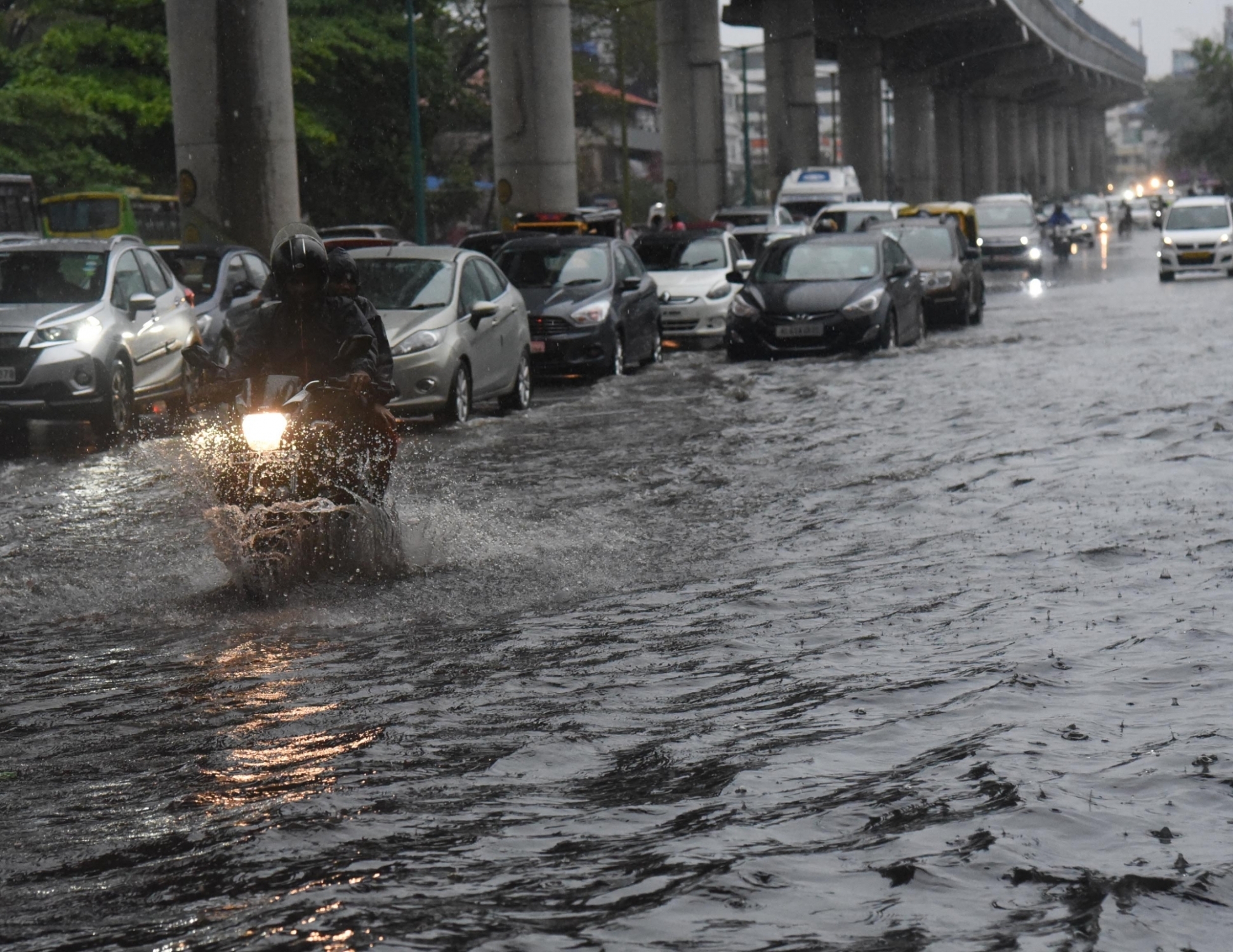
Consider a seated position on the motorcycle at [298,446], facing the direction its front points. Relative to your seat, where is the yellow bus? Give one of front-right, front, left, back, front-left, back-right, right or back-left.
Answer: back

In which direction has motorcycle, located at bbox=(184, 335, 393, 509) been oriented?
toward the camera

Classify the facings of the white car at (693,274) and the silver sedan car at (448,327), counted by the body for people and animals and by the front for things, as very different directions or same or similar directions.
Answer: same or similar directions

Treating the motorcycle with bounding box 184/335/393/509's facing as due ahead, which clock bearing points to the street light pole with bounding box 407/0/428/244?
The street light pole is roughly at 6 o'clock from the motorcycle.

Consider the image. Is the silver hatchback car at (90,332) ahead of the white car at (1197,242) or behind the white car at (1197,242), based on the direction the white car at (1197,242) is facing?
ahead

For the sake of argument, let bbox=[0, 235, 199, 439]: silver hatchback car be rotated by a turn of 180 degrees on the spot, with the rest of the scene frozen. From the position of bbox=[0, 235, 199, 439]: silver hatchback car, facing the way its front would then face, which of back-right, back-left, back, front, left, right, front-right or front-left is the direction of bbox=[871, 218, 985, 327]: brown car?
front

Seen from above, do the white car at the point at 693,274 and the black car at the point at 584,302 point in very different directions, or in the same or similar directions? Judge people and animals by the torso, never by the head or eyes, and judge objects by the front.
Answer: same or similar directions

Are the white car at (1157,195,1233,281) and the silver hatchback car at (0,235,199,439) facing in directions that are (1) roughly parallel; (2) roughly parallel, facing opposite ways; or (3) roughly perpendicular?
roughly parallel

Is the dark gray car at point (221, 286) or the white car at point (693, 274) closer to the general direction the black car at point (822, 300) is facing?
the dark gray car

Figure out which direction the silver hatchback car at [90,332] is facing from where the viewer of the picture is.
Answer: facing the viewer and to the left of the viewer

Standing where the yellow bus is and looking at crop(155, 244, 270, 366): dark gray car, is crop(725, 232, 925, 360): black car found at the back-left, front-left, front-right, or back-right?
front-left

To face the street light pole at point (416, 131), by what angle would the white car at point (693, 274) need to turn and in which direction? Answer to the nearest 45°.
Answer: approximately 135° to its right

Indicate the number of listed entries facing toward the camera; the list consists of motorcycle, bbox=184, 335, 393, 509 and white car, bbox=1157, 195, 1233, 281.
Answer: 2

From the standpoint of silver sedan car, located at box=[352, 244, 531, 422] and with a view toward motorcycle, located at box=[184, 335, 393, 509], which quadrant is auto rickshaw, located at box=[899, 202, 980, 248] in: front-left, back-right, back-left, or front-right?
back-left

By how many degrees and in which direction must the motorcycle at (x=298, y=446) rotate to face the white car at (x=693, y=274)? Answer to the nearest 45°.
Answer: approximately 180°

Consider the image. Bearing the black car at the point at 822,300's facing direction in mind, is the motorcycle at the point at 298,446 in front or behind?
in front

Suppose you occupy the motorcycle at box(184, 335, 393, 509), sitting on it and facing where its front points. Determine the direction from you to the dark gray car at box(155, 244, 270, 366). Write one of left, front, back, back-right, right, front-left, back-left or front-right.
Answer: back

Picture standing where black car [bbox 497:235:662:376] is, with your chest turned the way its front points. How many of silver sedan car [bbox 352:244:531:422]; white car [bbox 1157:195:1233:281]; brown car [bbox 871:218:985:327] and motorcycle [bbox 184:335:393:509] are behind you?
2

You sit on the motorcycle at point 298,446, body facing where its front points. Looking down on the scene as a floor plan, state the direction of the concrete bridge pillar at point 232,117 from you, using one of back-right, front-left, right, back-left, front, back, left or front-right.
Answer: back

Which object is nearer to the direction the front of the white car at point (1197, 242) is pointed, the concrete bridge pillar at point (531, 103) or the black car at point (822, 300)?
the black car
